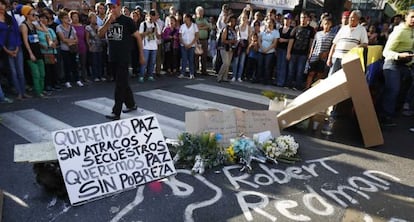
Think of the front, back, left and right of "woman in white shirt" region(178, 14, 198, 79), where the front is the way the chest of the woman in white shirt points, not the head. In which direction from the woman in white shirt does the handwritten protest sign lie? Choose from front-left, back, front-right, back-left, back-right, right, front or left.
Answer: front

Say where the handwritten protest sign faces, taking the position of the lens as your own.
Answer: facing the viewer

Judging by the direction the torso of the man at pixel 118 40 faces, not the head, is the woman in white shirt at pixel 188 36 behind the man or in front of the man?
behind

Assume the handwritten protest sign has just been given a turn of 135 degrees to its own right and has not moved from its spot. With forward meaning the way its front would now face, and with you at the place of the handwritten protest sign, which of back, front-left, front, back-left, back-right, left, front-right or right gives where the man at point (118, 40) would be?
front-right

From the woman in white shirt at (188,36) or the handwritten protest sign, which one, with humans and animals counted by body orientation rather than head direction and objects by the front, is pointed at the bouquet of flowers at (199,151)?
the woman in white shirt

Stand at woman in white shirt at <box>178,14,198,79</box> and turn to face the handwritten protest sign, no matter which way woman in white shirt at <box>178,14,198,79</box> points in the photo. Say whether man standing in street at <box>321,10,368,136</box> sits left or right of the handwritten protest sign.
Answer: left

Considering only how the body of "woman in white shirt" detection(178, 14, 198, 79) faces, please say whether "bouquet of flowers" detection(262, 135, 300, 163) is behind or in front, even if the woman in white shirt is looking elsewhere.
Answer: in front

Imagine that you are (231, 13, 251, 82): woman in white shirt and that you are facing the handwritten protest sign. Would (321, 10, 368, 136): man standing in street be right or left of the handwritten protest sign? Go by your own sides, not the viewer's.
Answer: left

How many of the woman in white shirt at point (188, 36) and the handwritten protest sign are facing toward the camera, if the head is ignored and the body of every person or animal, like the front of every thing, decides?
2

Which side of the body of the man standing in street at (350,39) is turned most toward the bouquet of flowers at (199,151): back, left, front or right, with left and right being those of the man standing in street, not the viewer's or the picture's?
front

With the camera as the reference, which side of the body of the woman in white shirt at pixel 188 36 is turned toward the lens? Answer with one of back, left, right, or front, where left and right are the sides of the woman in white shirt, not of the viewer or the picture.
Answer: front
